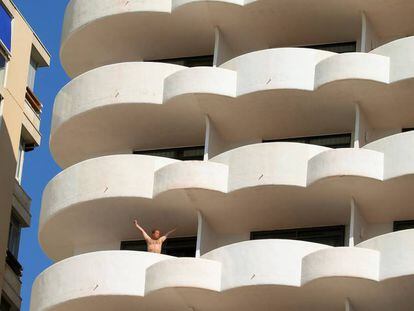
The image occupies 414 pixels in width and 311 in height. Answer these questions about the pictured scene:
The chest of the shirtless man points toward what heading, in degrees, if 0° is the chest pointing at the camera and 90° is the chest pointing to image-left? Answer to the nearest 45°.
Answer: approximately 0°
